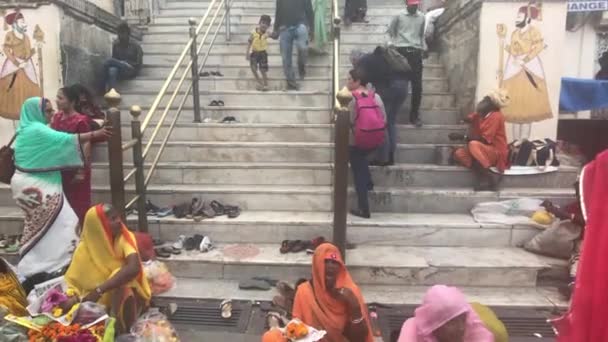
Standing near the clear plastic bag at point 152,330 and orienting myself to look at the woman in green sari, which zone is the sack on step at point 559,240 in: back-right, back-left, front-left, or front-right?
back-right

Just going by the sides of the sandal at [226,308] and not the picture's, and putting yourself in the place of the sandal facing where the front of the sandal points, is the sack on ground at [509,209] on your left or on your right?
on your right

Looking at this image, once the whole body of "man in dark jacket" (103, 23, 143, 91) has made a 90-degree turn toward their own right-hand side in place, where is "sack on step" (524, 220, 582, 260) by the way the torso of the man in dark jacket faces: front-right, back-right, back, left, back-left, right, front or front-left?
back

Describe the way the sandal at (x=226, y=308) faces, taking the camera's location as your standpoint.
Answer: facing away from the viewer

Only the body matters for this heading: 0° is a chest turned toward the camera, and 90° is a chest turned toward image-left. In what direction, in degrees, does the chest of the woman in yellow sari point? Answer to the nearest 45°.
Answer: approximately 315°

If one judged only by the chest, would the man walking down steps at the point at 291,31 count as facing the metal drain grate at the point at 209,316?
yes
